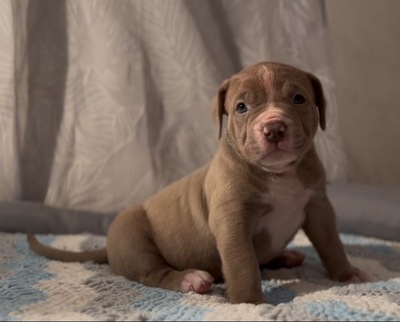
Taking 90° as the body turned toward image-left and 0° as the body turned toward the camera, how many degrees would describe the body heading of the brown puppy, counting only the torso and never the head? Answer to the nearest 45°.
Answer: approximately 315°
